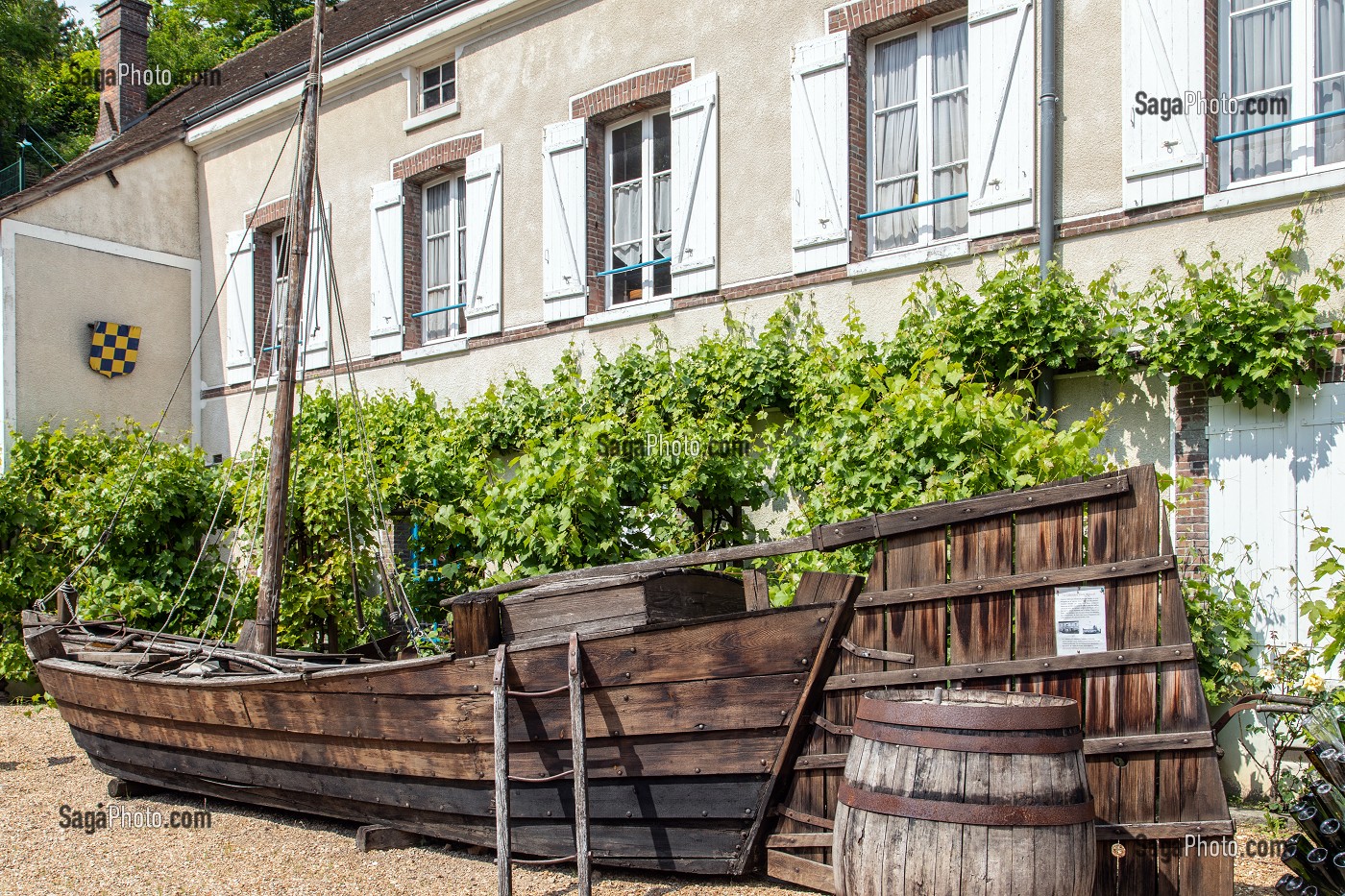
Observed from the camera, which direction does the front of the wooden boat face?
facing away from the viewer and to the left of the viewer

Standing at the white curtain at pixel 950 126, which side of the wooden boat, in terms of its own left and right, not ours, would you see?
right

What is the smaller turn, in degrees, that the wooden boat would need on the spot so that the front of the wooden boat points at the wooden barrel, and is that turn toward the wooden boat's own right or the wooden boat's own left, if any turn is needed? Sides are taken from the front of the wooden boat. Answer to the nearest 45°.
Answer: approximately 180°

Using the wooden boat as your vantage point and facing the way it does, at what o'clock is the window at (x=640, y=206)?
The window is roughly at 2 o'clock from the wooden boat.

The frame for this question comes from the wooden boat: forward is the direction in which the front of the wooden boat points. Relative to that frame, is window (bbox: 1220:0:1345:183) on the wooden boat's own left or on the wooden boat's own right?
on the wooden boat's own right

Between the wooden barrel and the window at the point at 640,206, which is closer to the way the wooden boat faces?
the window

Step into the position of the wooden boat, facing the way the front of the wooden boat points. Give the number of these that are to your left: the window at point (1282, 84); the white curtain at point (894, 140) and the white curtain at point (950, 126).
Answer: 0

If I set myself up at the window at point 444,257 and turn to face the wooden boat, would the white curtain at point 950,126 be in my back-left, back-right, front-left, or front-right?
front-left

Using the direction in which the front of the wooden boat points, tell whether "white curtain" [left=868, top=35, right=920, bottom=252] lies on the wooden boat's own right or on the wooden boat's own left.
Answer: on the wooden boat's own right

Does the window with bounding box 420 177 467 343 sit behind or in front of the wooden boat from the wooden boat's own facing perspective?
in front
